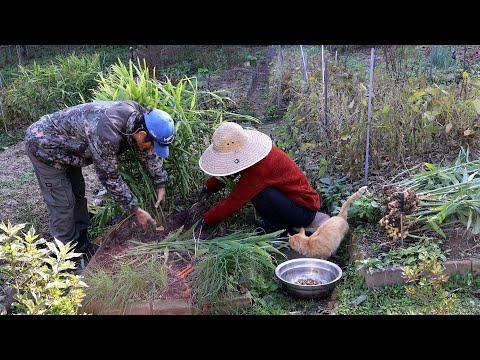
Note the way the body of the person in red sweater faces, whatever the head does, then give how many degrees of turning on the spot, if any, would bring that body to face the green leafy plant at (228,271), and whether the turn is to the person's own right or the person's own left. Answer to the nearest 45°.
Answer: approximately 90° to the person's own left

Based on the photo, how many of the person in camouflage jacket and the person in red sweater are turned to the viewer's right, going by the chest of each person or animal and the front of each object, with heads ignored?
1

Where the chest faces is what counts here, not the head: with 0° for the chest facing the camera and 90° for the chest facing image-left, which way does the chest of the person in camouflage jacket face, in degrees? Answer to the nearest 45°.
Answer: approximately 270°

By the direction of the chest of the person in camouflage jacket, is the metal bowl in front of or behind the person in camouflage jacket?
in front

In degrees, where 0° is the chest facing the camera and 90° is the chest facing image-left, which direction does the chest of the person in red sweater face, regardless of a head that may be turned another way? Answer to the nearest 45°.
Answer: approximately 90°

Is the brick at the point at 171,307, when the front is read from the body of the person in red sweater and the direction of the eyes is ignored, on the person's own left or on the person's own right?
on the person's own left

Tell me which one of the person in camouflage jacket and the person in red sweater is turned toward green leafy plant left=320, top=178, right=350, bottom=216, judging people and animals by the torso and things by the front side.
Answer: the person in camouflage jacket

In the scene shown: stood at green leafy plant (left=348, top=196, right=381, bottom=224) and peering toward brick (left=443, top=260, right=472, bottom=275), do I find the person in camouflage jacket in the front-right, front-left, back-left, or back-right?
back-right

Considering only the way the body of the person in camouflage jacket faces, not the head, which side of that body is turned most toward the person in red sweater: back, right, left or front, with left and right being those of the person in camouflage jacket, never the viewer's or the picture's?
front

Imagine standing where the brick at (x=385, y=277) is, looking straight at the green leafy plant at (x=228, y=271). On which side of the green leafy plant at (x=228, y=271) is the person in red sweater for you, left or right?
right

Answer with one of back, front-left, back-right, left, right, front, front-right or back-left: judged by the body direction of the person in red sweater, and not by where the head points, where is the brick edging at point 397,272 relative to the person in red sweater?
back-left

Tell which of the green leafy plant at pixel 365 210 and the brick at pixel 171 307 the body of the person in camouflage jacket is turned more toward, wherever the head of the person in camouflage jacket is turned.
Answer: the green leafy plant

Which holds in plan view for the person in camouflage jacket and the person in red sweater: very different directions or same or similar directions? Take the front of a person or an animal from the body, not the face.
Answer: very different directions

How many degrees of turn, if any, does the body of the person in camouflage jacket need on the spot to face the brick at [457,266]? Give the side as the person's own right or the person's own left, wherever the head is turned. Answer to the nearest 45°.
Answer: approximately 45° to the person's own right

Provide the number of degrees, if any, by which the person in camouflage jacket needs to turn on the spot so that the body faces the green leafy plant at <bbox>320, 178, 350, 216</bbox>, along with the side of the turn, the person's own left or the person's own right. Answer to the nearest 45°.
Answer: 0° — they already face it

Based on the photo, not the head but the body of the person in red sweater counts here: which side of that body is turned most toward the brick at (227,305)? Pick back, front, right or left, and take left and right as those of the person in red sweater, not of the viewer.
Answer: left
